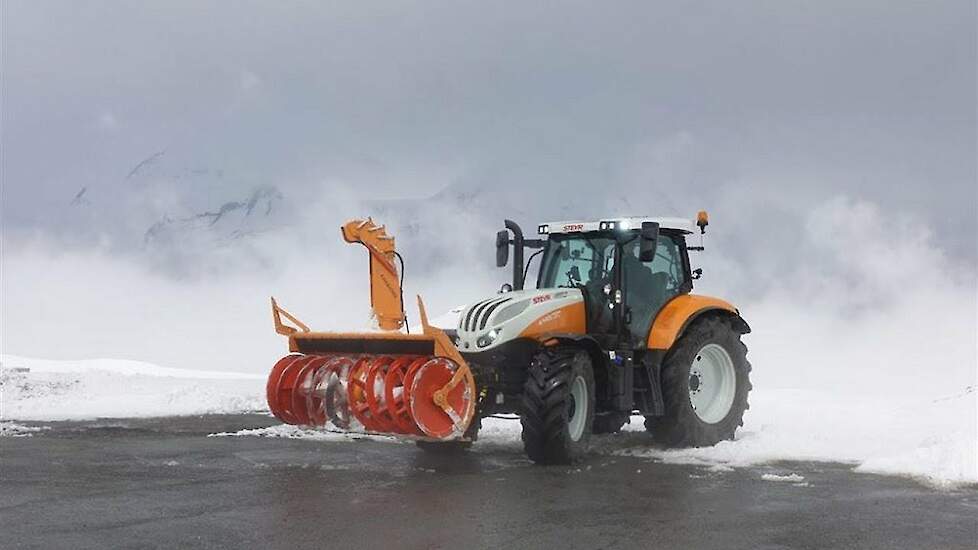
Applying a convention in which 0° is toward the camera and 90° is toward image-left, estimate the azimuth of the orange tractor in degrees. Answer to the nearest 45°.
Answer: approximately 45°

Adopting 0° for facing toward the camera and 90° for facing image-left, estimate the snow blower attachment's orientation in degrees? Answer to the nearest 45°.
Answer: approximately 45°

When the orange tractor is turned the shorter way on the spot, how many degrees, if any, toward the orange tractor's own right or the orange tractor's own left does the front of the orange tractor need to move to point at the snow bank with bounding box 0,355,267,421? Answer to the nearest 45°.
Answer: approximately 90° to the orange tractor's own right

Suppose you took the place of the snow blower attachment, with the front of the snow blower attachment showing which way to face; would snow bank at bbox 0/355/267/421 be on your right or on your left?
on your right
